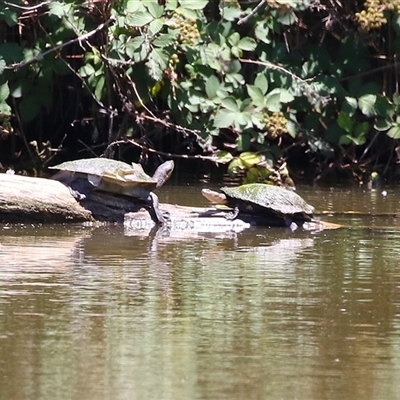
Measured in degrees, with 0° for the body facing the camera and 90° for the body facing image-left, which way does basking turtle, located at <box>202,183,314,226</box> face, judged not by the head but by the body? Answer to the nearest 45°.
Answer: approximately 90°

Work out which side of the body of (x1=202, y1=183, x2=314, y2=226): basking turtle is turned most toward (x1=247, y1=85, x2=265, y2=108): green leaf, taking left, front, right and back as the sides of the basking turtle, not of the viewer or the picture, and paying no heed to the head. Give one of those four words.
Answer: right

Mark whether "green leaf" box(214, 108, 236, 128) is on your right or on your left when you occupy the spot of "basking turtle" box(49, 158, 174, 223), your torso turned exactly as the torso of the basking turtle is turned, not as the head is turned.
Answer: on your left

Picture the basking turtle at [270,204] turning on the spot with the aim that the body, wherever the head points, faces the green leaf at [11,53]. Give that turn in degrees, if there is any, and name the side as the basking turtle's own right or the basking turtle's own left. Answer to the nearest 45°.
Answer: approximately 45° to the basking turtle's own right

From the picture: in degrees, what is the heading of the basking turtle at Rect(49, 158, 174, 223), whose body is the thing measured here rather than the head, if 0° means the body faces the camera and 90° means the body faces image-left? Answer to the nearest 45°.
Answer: approximately 270°

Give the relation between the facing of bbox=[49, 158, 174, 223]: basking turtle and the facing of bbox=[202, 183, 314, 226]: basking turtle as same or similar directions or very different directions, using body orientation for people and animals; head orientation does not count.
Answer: very different directions

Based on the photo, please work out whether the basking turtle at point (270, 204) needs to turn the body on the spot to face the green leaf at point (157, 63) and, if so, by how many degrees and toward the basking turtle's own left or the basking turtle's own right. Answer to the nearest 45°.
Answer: approximately 45° to the basking turtle's own right

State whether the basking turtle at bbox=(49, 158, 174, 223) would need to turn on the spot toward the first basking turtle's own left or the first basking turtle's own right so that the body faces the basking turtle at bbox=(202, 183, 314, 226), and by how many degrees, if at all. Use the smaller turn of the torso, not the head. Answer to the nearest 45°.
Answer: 0° — it already faces it

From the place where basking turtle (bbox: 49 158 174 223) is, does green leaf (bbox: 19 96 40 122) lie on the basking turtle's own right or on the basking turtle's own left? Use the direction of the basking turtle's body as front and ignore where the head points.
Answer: on the basking turtle's own left

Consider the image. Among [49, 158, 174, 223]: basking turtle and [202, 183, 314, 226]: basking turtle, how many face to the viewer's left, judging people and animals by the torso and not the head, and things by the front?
1
